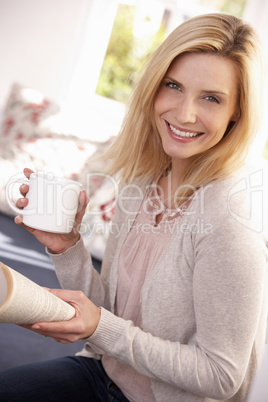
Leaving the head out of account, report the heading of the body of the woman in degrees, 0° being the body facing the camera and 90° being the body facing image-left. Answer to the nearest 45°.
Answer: approximately 45°

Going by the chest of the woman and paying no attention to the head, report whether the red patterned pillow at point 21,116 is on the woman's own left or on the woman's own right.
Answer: on the woman's own right

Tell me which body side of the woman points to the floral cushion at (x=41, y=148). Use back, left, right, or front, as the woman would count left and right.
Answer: right
